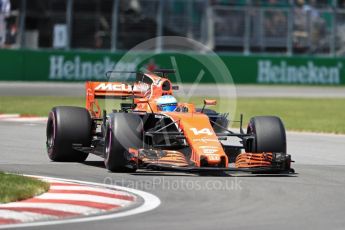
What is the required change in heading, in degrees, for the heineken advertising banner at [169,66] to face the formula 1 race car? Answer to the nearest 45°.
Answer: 0° — it already faces it

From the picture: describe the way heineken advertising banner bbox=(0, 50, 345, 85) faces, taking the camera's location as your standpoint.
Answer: facing the viewer
